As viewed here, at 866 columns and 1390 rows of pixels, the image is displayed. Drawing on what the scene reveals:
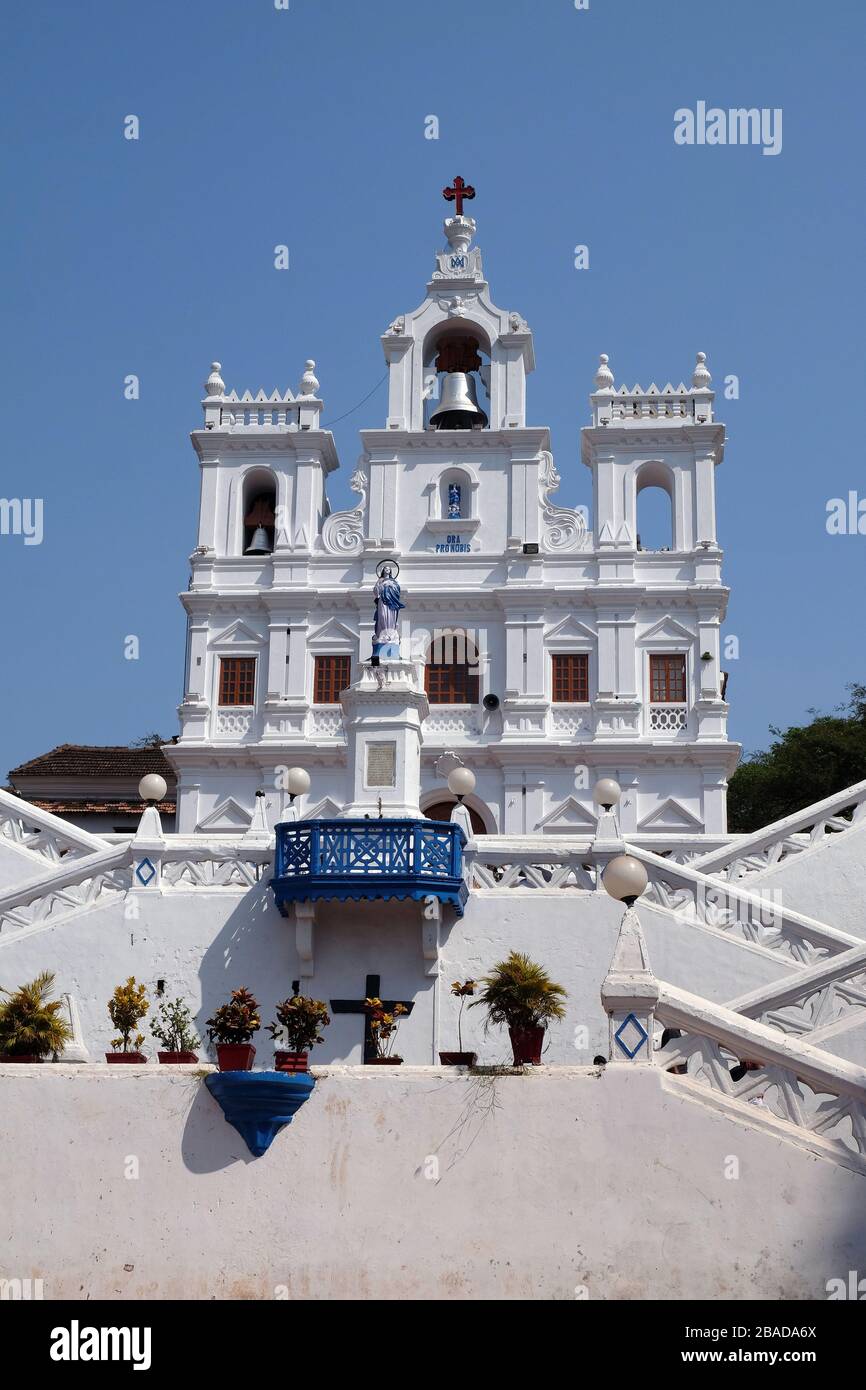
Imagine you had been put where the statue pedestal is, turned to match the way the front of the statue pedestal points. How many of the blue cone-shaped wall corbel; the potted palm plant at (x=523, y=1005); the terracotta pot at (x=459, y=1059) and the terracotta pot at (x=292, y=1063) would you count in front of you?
4

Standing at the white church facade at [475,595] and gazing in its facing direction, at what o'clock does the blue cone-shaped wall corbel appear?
The blue cone-shaped wall corbel is roughly at 12 o'clock from the white church facade.

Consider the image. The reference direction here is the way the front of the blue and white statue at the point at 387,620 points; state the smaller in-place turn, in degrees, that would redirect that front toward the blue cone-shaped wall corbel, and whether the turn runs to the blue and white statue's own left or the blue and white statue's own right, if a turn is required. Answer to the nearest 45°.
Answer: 0° — it already faces it

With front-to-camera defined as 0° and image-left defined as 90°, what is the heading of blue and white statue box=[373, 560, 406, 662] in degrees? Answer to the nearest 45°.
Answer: approximately 0°

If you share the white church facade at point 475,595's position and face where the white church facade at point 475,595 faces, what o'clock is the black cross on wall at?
The black cross on wall is roughly at 12 o'clock from the white church facade.

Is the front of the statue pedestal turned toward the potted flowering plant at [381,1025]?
yes
